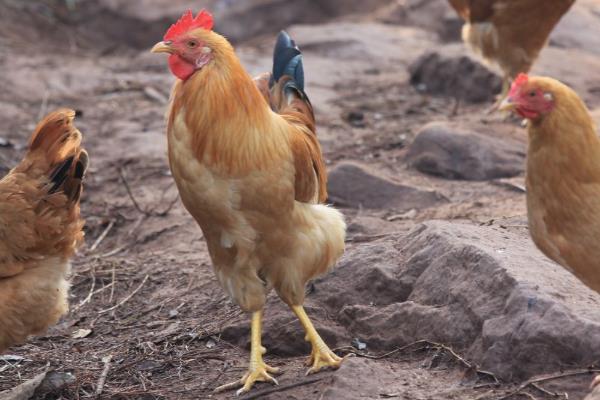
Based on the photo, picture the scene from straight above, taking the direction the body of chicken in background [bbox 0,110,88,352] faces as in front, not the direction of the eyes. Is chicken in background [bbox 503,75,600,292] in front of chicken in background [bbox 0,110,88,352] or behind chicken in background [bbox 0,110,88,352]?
behind

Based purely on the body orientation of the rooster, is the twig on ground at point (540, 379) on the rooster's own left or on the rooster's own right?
on the rooster's own left

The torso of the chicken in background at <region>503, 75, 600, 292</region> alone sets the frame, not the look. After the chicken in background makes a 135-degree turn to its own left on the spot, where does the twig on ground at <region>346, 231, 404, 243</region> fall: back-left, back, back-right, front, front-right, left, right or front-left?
back

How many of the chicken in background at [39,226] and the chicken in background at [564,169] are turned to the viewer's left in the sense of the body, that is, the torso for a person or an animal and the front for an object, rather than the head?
2

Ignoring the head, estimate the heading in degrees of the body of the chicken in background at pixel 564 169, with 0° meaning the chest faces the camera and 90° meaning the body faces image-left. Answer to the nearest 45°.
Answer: approximately 90°

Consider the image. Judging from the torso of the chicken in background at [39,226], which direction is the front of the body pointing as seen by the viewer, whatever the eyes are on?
to the viewer's left

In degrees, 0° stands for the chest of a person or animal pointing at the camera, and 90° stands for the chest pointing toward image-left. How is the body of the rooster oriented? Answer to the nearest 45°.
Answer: approximately 45°

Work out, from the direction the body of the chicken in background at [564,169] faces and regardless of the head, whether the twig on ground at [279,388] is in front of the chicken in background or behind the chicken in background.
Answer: in front

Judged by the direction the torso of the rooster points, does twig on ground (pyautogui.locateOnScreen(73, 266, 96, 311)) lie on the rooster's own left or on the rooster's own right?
on the rooster's own right
